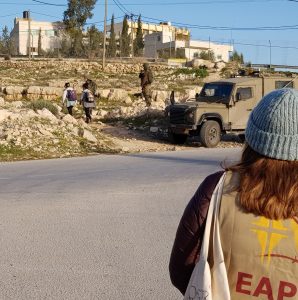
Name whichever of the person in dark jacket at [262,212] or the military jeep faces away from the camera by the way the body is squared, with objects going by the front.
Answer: the person in dark jacket

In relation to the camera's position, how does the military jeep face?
facing the viewer and to the left of the viewer

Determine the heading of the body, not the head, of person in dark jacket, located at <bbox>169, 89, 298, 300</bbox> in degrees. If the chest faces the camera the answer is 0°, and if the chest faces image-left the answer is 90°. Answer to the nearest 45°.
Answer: approximately 180°

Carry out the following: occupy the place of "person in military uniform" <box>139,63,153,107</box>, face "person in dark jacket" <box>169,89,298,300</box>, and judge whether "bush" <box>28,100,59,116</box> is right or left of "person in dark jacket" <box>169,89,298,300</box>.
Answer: right

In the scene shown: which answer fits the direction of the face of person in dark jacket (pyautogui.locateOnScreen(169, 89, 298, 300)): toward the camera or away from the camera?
away from the camera

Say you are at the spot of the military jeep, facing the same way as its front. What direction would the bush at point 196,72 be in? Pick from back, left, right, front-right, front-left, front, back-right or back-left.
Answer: back-right

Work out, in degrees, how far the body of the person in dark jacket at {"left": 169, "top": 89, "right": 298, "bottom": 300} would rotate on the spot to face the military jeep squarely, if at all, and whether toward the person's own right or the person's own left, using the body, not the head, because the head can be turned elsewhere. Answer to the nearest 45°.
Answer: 0° — they already face it

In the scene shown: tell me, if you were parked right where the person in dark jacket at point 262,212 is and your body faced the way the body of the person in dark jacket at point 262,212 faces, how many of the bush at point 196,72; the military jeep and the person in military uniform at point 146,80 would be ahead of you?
3

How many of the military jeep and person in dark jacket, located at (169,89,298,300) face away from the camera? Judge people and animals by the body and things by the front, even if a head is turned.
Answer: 1

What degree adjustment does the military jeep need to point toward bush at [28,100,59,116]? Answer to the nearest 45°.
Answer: approximately 90° to its right

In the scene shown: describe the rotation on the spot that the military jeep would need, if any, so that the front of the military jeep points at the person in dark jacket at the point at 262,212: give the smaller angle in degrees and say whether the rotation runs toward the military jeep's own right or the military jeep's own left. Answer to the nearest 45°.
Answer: approximately 45° to the military jeep's own left

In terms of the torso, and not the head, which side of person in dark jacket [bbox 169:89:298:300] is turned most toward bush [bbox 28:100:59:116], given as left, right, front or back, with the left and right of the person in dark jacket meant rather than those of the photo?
front

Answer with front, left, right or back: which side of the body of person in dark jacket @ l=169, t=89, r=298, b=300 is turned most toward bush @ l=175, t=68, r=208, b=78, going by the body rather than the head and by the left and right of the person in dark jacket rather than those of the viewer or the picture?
front
